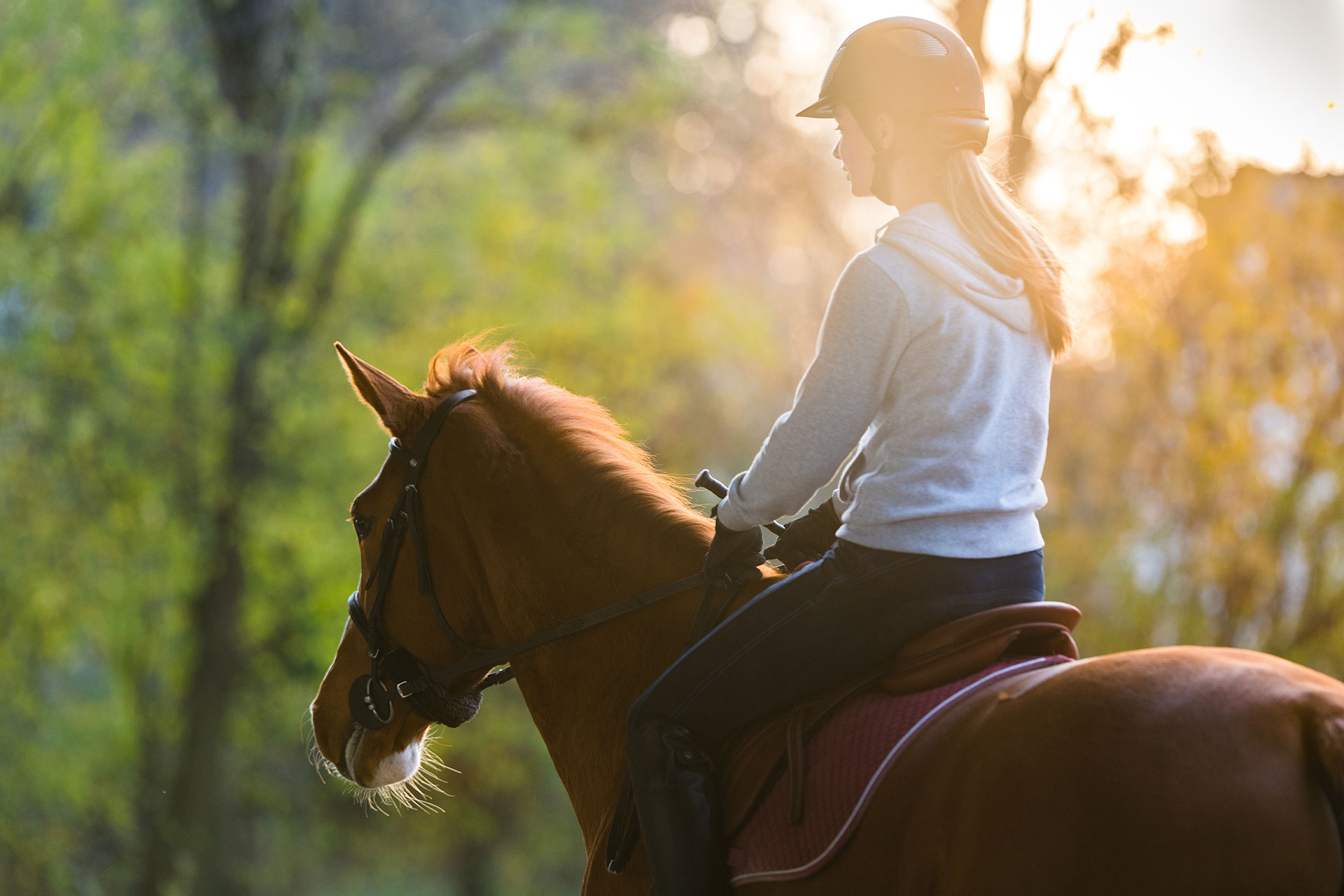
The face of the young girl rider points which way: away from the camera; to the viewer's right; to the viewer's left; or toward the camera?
to the viewer's left

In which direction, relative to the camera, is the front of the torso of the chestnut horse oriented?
to the viewer's left
